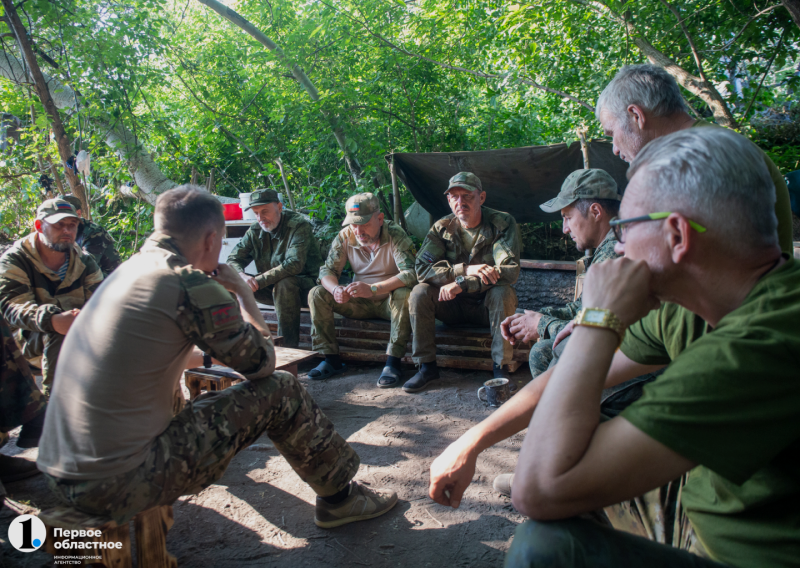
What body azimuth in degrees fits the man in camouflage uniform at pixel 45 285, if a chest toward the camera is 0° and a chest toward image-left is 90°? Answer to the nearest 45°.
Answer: approximately 315°

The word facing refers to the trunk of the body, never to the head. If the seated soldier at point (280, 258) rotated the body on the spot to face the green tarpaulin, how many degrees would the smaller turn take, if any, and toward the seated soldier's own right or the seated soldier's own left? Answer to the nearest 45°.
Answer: approximately 135° to the seated soldier's own left

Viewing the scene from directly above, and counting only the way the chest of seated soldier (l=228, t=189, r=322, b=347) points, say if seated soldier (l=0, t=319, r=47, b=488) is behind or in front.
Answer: in front

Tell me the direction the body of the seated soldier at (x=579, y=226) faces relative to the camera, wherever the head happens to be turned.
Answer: to the viewer's left

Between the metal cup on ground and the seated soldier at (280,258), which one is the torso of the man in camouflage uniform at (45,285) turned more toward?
the metal cup on ground

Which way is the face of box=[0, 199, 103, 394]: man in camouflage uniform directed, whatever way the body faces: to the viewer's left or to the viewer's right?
to the viewer's right

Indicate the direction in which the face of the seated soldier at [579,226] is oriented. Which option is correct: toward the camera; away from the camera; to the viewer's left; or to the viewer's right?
to the viewer's left

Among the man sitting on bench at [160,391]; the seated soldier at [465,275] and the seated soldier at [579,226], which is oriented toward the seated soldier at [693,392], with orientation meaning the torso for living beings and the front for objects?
the seated soldier at [465,275]

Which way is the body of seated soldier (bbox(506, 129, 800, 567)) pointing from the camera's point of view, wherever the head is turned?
to the viewer's left

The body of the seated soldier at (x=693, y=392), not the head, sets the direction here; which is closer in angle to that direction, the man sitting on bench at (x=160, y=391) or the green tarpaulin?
the man sitting on bench

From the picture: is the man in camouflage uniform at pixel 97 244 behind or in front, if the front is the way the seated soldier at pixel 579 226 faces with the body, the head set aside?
in front

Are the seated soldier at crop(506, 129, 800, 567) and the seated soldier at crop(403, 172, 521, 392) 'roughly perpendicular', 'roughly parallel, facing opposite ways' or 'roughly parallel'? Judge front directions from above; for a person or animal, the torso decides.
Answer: roughly perpendicular
